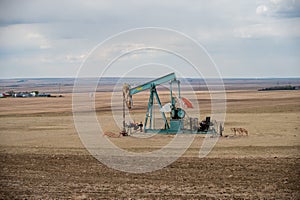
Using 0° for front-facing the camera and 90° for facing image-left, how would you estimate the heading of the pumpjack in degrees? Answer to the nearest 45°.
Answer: approximately 90°
